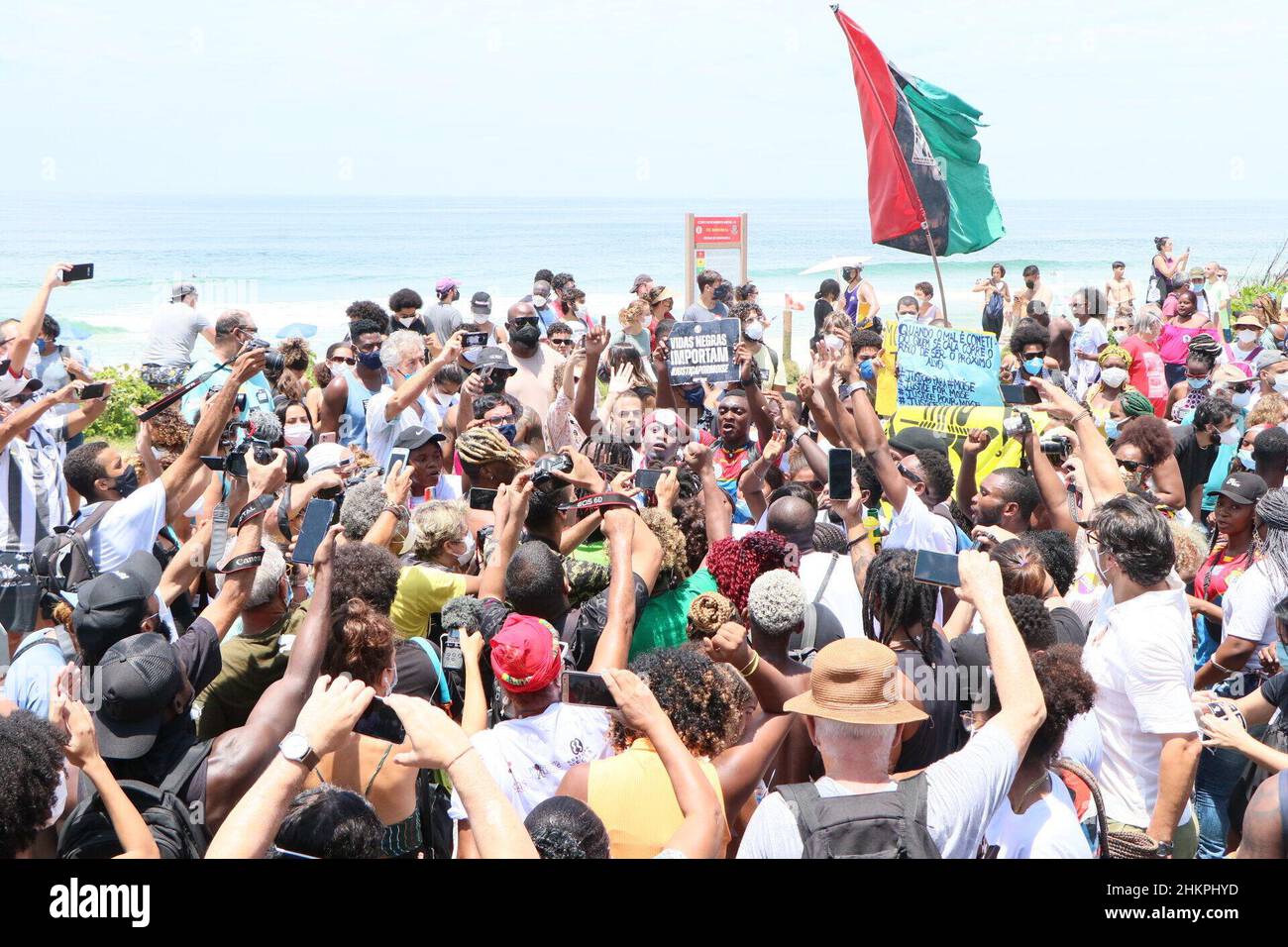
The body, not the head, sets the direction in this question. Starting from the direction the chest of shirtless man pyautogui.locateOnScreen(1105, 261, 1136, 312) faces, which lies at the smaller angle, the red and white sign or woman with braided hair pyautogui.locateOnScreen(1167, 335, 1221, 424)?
the woman with braided hair

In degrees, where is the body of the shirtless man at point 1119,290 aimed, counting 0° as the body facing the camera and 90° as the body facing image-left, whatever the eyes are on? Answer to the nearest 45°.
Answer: approximately 0°

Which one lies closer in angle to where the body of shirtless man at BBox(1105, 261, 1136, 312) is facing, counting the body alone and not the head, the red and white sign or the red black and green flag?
the red black and green flag

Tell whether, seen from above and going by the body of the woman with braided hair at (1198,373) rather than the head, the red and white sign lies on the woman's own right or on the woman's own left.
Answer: on the woman's own right

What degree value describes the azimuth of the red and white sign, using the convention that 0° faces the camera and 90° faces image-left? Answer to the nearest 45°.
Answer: approximately 0°

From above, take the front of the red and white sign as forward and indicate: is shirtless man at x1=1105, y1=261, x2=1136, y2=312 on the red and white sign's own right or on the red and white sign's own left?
on the red and white sign's own left

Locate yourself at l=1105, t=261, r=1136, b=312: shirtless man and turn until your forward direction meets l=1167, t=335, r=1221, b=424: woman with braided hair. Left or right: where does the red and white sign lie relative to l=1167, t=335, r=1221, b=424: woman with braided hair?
right
